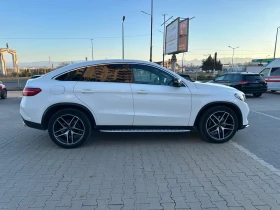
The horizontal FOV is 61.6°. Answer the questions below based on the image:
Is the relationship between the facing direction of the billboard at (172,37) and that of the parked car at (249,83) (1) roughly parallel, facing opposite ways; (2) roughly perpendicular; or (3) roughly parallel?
roughly perpendicular

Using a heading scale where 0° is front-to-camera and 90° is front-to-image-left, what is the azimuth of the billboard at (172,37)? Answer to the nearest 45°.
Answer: approximately 45°

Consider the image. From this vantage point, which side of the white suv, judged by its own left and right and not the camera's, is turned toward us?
right

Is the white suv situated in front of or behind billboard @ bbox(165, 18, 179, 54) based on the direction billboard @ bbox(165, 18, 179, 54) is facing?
in front

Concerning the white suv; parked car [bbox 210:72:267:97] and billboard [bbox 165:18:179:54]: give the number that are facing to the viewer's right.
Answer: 1

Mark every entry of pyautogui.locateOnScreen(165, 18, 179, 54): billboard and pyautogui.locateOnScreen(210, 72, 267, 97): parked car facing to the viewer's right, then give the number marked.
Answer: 0

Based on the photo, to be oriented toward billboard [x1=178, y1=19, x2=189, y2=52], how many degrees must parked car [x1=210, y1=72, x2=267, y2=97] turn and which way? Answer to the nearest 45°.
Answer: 0° — it already faces it

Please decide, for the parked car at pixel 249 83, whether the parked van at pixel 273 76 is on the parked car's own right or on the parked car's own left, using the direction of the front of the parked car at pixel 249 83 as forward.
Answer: on the parked car's own right

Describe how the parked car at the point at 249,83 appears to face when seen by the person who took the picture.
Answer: facing away from the viewer and to the left of the viewer

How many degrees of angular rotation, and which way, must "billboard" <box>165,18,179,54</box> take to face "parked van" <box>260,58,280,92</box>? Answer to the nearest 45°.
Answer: approximately 90° to its left

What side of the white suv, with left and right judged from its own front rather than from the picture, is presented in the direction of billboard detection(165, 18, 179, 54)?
left
